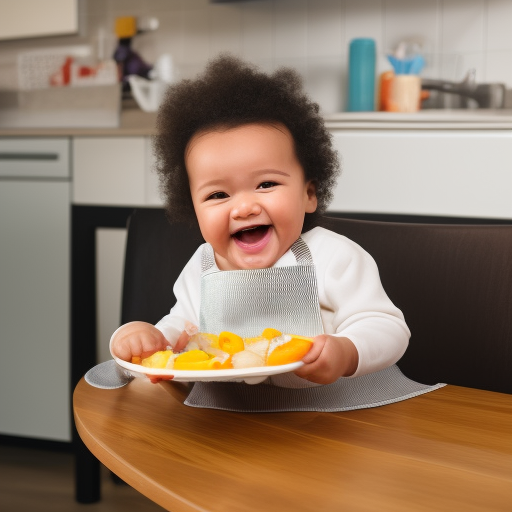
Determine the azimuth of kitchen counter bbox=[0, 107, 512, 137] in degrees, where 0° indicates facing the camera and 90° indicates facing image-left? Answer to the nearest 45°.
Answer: approximately 0°

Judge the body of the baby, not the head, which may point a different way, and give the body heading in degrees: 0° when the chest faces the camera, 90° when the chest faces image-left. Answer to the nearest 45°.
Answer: approximately 0°

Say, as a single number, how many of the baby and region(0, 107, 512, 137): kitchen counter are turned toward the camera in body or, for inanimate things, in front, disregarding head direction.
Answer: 2

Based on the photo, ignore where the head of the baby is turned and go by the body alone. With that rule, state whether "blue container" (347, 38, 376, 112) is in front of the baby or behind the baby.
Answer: behind
